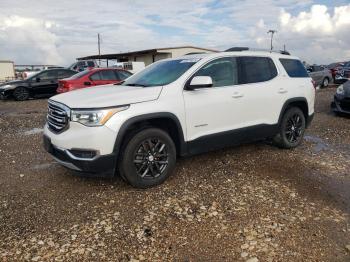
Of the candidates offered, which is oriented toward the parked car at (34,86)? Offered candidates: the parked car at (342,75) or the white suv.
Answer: the parked car at (342,75)

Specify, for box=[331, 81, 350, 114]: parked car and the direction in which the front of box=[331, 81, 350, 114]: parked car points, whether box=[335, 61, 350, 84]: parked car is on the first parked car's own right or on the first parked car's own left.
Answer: on the first parked car's own right

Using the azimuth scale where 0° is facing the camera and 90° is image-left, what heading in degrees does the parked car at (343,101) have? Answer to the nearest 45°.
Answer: approximately 45°

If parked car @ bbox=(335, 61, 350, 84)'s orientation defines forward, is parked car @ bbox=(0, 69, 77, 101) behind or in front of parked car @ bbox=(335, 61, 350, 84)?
in front

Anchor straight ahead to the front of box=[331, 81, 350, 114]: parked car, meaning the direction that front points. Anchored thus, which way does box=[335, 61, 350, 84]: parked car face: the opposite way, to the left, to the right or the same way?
the same way

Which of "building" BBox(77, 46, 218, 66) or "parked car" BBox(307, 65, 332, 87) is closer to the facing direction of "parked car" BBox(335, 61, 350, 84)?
the parked car

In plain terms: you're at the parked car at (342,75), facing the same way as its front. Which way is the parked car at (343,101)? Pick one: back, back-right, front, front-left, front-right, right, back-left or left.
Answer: front-left

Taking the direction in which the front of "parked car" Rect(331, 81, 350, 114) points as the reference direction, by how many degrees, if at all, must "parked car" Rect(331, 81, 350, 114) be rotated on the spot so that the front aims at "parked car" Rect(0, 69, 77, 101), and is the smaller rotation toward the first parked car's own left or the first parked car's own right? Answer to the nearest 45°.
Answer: approximately 45° to the first parked car's own right

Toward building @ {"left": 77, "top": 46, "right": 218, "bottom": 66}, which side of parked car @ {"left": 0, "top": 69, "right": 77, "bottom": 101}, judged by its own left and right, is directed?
right

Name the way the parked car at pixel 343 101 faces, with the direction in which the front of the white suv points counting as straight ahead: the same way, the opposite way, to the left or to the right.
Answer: the same way

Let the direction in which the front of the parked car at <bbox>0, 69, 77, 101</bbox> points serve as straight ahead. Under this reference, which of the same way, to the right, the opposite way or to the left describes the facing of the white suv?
the same way

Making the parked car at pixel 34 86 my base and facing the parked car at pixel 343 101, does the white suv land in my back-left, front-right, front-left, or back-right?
front-right

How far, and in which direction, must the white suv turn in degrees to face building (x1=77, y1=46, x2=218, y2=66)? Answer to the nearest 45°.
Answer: approximately 135° to its right

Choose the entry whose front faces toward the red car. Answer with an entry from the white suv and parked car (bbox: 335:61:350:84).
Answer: the parked car

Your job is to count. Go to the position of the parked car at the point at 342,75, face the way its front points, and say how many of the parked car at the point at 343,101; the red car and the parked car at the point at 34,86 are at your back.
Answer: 0

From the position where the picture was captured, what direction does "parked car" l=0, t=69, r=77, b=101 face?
facing the viewer and to the left of the viewer

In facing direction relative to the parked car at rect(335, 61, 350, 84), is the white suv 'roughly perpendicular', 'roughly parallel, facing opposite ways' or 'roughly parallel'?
roughly parallel

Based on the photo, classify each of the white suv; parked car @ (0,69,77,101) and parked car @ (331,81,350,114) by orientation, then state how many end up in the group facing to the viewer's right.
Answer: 0

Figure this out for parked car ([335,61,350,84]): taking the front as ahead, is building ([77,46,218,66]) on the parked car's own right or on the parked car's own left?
on the parked car's own right

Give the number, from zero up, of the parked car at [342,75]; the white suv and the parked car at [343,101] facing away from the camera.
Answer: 0

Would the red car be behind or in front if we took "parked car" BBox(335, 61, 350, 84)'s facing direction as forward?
in front
